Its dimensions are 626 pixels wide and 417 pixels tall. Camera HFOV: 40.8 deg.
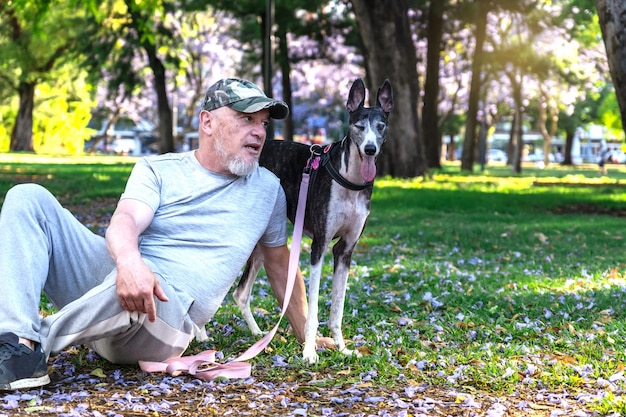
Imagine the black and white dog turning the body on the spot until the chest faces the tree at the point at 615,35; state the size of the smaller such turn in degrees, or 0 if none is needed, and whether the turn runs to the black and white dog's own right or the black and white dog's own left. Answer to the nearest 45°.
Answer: approximately 90° to the black and white dog's own left

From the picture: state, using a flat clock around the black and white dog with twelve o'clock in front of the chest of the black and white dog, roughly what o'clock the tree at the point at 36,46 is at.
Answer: The tree is roughly at 7 o'clock from the black and white dog.

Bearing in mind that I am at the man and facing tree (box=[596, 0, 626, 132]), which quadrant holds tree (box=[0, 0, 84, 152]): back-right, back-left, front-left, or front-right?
front-left

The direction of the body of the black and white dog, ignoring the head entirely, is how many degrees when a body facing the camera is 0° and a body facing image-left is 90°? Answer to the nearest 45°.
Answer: approximately 315°

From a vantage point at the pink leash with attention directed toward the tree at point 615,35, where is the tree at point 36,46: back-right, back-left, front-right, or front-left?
front-left

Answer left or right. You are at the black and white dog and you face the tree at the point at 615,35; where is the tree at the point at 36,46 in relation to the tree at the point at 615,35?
left

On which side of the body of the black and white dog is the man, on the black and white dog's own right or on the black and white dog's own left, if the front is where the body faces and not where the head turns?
on the black and white dog's own right
